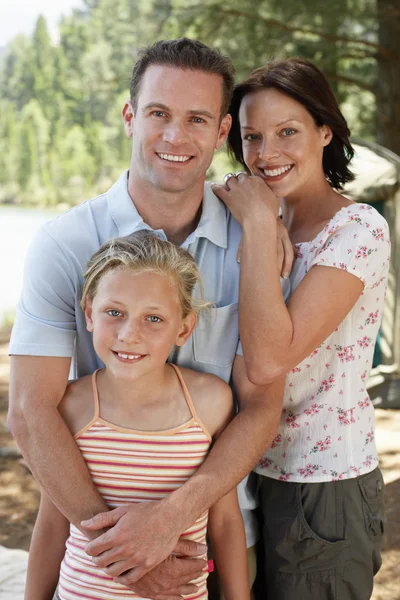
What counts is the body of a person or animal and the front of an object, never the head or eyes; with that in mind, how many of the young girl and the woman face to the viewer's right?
0

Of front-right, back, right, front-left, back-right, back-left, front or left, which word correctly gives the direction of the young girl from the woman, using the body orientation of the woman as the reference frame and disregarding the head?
front

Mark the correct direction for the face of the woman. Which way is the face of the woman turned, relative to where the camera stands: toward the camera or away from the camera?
toward the camera

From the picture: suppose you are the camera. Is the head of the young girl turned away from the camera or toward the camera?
toward the camera

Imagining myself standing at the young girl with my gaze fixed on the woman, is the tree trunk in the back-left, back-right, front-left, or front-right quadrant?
front-left

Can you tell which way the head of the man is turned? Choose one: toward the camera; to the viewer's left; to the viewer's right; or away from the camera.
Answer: toward the camera

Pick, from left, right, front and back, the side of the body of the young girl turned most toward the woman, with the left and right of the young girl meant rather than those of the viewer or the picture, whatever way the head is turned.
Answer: left

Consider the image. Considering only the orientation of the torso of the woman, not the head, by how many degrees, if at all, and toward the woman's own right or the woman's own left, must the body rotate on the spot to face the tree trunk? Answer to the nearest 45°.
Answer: approximately 135° to the woman's own right

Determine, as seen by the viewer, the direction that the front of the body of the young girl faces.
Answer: toward the camera

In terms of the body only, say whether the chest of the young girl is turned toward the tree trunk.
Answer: no
